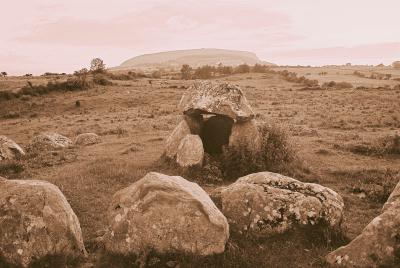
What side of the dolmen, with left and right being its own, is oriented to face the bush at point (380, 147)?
left

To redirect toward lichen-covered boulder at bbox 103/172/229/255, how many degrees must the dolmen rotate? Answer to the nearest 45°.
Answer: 0° — it already faces it

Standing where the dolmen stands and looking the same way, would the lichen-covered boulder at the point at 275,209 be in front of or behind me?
in front

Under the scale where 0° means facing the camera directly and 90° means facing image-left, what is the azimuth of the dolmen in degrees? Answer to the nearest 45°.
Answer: approximately 0°

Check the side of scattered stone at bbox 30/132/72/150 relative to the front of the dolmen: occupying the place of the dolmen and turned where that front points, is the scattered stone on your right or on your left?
on your right

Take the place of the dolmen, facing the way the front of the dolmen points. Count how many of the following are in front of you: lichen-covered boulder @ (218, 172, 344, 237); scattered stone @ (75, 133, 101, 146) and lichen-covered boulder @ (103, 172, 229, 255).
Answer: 2

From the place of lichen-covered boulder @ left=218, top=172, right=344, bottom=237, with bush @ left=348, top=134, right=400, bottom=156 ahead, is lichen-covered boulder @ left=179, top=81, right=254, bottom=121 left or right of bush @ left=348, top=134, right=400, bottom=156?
left

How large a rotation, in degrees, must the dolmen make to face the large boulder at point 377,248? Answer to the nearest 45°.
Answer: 0° — it already faces it

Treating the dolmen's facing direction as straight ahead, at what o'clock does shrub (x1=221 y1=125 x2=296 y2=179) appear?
The shrub is roughly at 10 o'clock from the dolmen.

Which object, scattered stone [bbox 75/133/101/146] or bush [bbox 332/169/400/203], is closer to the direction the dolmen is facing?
the bush

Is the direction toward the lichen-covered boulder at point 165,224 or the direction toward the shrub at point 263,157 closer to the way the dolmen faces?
the lichen-covered boulder
